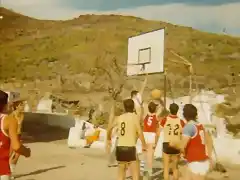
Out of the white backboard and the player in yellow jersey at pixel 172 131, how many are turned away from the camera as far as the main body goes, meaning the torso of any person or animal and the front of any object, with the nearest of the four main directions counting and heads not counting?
1

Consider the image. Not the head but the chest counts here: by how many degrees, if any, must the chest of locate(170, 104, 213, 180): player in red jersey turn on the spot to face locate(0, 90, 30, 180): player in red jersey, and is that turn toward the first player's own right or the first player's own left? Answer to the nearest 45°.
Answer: approximately 90° to the first player's own left

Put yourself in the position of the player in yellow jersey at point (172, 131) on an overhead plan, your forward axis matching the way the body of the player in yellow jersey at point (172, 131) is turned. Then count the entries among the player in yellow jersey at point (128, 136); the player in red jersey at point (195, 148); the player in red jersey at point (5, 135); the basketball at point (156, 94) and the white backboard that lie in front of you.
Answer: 2

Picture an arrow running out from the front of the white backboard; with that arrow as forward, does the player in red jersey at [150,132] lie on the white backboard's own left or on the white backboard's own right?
on the white backboard's own left

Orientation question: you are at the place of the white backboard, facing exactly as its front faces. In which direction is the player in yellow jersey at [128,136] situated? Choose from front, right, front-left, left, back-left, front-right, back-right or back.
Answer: front-left

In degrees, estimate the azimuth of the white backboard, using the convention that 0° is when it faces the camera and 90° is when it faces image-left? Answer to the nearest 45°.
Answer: approximately 45°

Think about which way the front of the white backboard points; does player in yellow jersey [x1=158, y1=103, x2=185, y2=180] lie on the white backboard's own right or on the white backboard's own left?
on the white backboard's own left

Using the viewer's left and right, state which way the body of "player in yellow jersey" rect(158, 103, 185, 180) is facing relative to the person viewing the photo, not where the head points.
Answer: facing away from the viewer

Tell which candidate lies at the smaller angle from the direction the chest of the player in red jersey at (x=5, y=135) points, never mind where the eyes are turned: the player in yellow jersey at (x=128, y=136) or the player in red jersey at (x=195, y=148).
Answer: the player in yellow jersey

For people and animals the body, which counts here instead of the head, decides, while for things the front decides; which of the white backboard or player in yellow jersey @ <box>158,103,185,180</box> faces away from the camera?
the player in yellow jersey

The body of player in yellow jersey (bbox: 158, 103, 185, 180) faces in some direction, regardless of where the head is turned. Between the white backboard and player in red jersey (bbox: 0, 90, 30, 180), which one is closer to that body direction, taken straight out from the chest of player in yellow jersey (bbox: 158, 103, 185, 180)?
the white backboard

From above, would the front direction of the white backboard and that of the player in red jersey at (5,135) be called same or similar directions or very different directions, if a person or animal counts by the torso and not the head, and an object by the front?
very different directions

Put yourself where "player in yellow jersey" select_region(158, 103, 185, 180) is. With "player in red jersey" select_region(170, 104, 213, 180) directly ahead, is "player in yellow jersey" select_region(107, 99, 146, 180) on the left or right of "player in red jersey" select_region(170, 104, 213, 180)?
right

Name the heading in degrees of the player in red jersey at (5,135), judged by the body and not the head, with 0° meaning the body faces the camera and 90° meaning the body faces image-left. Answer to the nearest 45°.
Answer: approximately 225°

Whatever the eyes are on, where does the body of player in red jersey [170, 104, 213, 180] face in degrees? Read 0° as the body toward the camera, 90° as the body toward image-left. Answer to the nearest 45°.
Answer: approximately 135°

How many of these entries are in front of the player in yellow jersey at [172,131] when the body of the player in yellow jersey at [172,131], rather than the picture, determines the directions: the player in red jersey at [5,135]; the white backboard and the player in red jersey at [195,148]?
1
